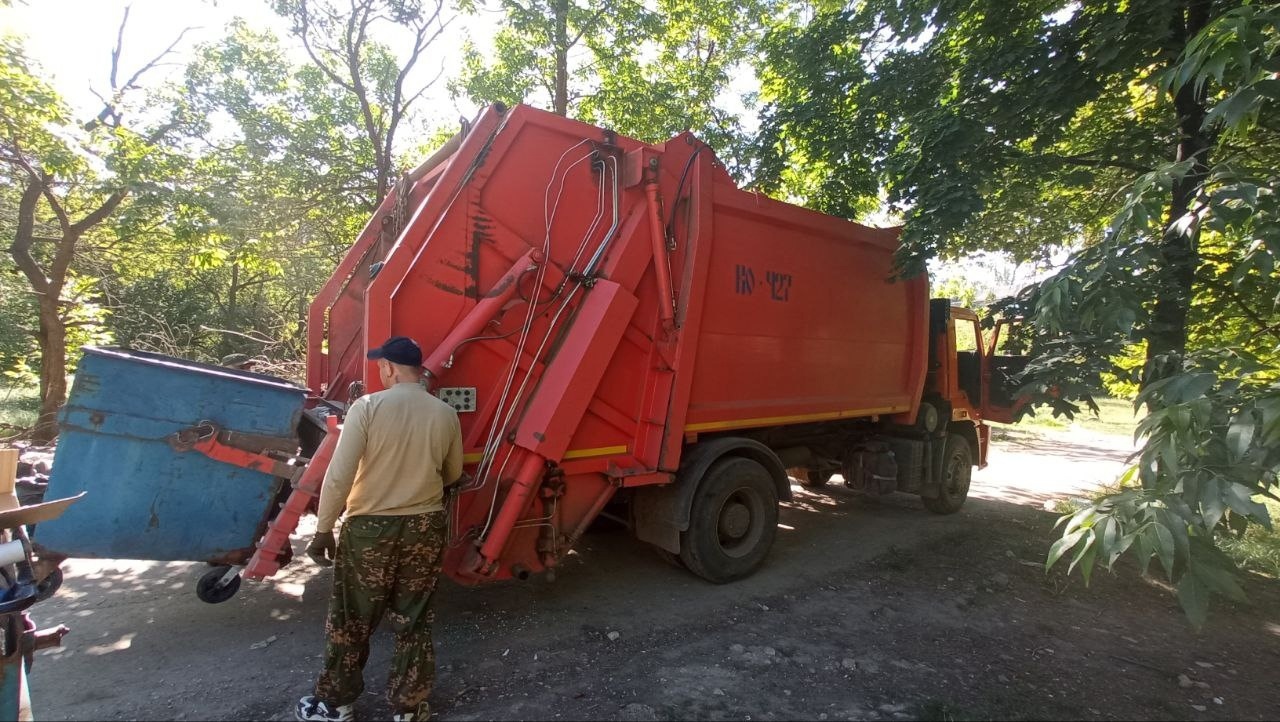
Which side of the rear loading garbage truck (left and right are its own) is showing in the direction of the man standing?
back

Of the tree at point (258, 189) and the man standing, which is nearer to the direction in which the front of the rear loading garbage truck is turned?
the tree

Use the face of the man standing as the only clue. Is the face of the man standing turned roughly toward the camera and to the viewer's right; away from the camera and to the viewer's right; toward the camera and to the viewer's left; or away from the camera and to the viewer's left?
away from the camera and to the viewer's left

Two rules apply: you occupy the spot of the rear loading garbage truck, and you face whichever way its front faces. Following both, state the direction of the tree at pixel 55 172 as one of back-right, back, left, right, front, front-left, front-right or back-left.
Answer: left

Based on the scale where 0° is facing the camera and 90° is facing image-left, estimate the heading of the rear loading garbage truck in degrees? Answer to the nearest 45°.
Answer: approximately 225°

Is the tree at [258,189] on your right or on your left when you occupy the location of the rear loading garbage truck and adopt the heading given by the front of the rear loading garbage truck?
on your left
